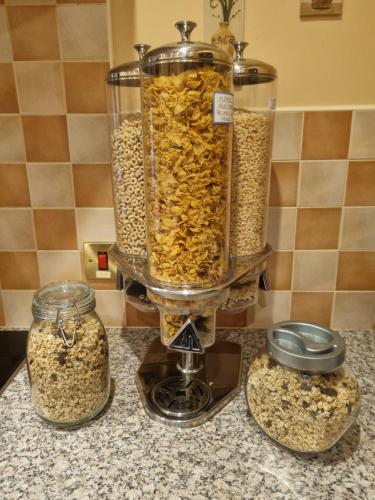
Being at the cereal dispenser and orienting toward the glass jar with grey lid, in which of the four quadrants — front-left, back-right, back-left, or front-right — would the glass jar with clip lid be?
back-right

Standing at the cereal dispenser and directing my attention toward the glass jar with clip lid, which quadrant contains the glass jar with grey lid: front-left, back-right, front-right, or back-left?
back-left

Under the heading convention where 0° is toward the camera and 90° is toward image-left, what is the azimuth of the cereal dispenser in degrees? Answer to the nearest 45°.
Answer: approximately 0°
